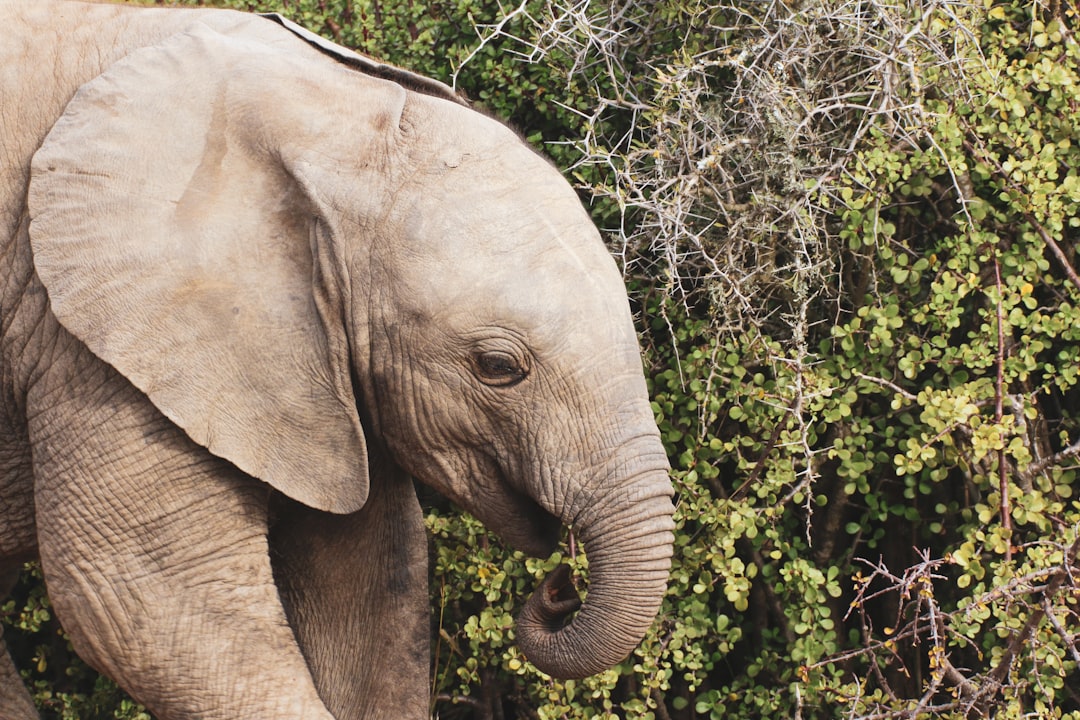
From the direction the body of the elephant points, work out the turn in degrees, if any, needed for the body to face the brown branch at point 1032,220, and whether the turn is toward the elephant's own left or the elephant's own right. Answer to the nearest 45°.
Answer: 0° — it already faces it

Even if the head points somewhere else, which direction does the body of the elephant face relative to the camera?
to the viewer's right

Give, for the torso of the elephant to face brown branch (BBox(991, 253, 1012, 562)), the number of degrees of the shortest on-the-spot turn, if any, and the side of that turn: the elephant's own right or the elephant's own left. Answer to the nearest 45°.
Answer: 0° — it already faces it
